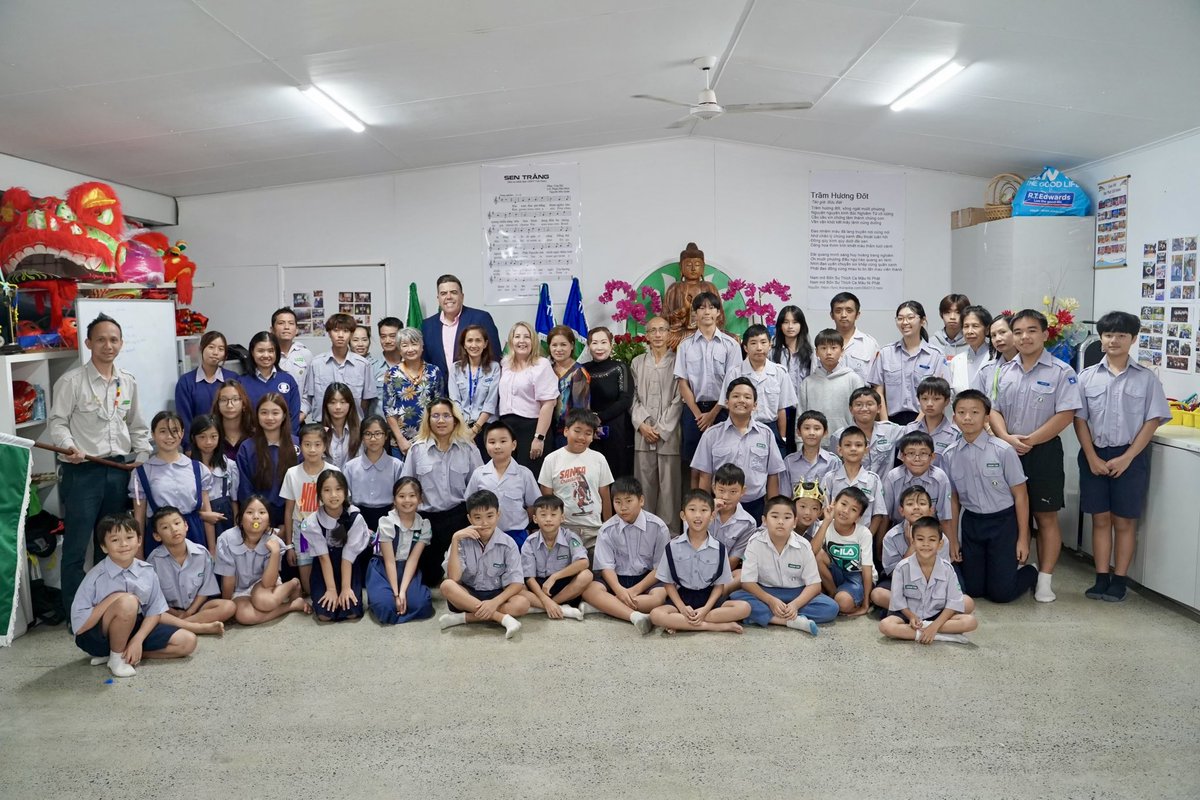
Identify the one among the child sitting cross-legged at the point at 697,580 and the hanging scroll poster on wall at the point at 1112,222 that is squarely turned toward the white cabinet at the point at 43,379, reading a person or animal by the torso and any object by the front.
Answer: the hanging scroll poster on wall

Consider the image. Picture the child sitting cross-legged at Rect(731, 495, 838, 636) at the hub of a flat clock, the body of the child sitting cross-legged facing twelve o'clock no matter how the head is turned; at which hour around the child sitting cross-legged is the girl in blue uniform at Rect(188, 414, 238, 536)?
The girl in blue uniform is roughly at 3 o'clock from the child sitting cross-legged.

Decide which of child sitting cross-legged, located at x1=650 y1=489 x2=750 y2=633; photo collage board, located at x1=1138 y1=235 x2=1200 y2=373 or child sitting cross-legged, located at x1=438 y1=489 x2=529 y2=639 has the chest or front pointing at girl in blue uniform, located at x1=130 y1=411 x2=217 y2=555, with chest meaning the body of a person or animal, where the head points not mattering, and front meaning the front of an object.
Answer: the photo collage board

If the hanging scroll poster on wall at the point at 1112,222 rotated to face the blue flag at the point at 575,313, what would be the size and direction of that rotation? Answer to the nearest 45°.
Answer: approximately 45° to its right

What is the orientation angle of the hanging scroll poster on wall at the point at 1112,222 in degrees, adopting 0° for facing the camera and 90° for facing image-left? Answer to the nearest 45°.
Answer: approximately 45°

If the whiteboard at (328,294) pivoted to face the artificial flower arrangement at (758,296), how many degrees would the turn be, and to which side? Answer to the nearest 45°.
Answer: approximately 90° to its left

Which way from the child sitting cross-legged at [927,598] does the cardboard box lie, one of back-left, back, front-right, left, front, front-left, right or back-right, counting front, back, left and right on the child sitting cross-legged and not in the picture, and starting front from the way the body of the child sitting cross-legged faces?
back

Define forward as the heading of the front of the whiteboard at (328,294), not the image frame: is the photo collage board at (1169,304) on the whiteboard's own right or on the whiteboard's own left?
on the whiteboard's own left

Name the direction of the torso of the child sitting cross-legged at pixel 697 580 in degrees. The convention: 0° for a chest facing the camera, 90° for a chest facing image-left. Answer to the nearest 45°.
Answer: approximately 0°

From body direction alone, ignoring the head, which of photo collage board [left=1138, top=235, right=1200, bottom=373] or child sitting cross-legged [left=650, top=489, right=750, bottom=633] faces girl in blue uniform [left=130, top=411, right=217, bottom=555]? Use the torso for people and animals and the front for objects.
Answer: the photo collage board
